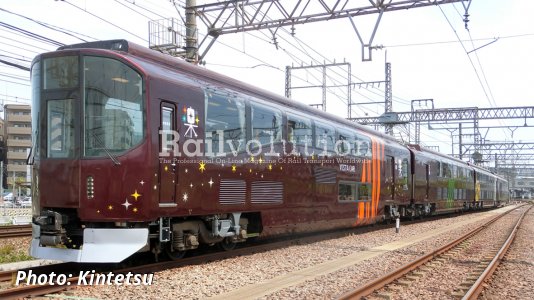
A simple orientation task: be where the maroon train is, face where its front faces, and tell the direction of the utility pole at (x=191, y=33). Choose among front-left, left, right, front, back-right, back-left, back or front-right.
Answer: back-right

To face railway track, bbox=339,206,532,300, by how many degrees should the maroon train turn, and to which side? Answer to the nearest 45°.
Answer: approximately 135° to its left

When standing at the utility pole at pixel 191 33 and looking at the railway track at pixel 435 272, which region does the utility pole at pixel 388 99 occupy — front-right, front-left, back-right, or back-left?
back-left

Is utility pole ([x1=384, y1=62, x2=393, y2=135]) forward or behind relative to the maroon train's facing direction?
behind

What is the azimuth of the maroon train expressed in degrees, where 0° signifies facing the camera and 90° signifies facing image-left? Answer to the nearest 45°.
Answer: approximately 45°
